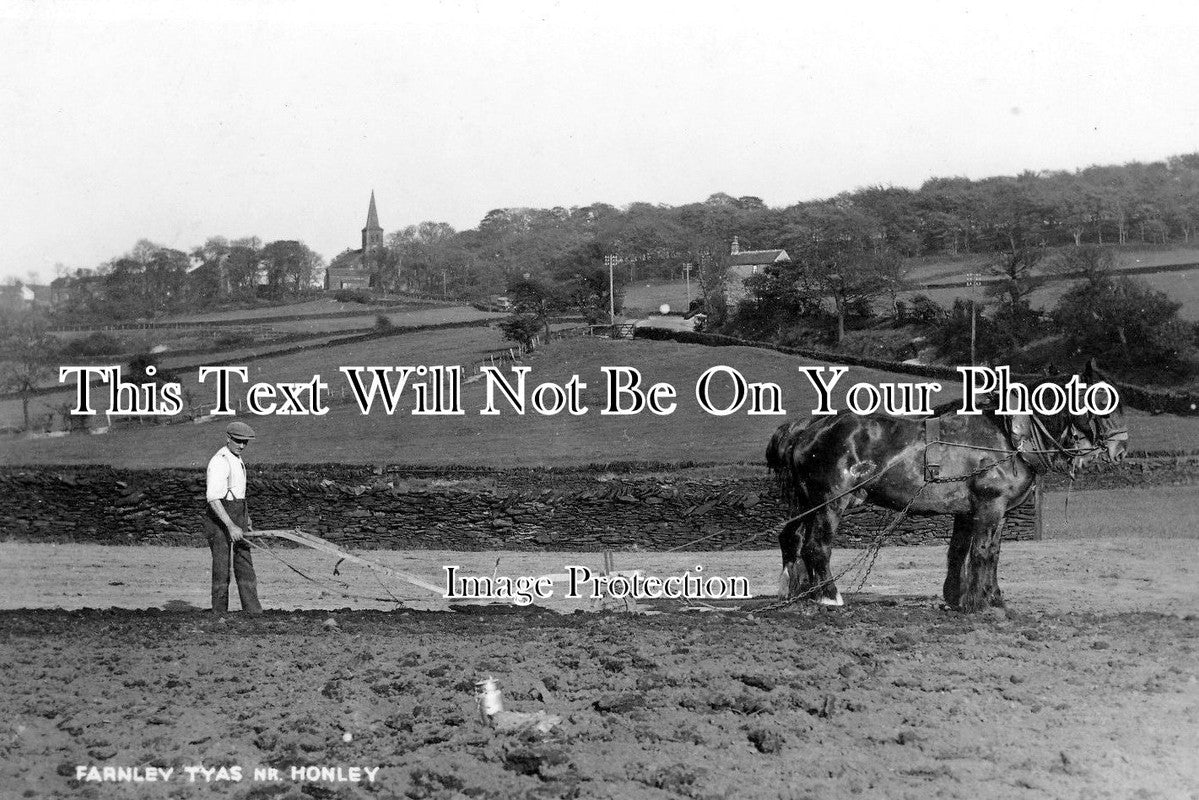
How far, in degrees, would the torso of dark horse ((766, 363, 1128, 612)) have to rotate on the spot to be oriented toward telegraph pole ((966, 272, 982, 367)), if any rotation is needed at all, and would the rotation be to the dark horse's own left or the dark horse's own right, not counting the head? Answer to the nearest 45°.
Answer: approximately 90° to the dark horse's own left

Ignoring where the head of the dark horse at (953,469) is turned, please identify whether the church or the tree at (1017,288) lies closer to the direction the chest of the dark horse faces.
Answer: the tree

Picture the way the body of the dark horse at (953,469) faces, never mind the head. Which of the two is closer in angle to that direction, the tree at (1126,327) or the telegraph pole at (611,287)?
the tree

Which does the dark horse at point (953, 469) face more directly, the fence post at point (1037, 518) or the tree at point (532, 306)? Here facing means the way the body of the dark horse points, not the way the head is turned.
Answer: the fence post

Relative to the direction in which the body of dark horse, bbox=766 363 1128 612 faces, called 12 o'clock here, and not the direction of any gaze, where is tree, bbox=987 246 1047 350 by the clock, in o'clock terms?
The tree is roughly at 9 o'clock from the dark horse.

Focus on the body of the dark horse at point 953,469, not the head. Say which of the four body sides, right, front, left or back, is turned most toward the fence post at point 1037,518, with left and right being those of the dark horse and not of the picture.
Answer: left

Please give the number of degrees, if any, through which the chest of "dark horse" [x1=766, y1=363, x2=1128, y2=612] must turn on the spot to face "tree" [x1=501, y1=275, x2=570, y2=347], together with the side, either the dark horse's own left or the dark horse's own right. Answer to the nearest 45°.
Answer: approximately 135° to the dark horse's own left

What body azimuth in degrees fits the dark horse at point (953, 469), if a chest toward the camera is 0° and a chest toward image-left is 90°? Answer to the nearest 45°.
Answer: approximately 270°

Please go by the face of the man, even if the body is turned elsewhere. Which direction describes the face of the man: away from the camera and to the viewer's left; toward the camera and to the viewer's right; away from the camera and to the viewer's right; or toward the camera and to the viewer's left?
toward the camera and to the viewer's right

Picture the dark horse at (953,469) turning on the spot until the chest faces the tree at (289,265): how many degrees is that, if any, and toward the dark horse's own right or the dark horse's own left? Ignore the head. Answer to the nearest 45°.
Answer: approximately 135° to the dark horse's own left
